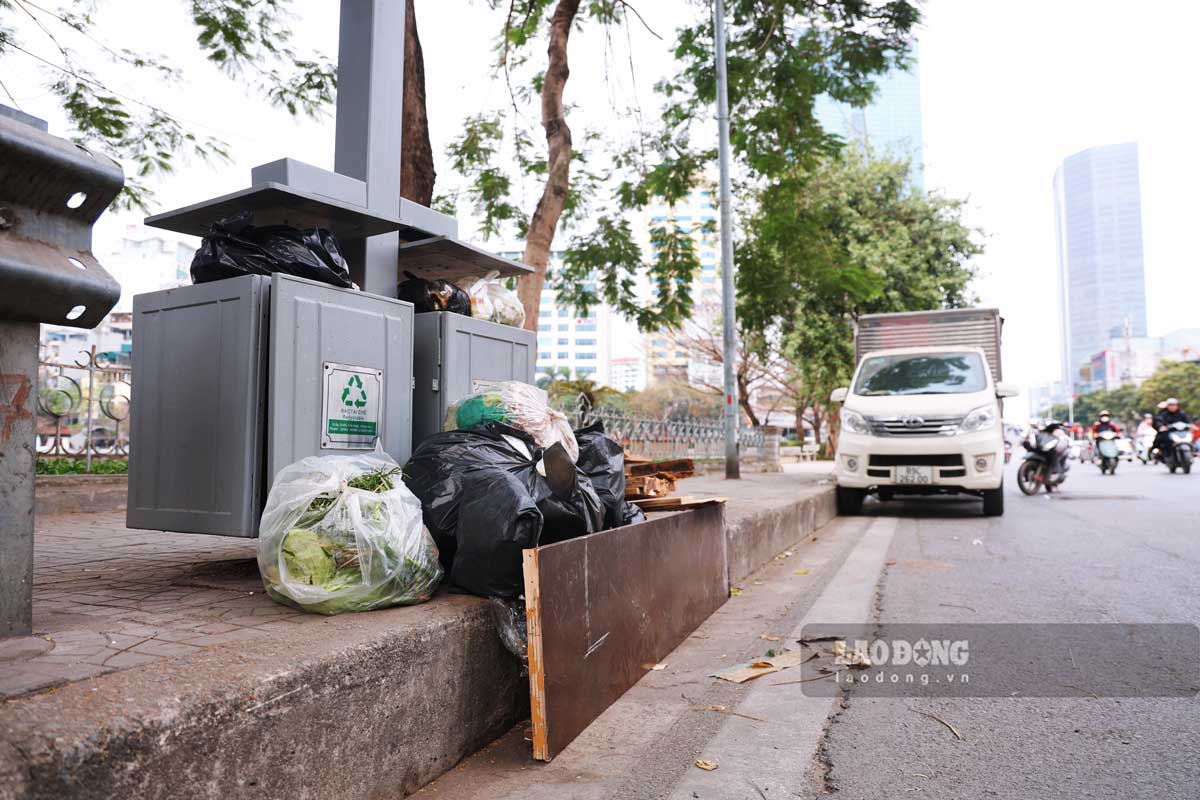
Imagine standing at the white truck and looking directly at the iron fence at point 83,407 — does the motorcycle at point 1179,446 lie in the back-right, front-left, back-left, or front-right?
back-right

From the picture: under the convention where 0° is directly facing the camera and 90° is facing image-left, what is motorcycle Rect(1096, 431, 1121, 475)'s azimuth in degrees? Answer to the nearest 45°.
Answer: approximately 0°

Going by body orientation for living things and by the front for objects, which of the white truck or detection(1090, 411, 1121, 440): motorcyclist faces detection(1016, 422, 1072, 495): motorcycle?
the motorcyclist

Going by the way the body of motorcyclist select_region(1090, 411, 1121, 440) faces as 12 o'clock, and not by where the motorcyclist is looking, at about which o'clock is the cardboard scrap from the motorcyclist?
The cardboard scrap is roughly at 12 o'clock from the motorcyclist.

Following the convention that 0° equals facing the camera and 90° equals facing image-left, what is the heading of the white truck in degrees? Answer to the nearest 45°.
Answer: approximately 0°

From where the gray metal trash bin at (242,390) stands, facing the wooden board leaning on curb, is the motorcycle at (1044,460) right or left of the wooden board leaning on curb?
left

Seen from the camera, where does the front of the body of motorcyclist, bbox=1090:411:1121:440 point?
toward the camera

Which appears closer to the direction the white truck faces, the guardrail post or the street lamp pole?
the guardrail post

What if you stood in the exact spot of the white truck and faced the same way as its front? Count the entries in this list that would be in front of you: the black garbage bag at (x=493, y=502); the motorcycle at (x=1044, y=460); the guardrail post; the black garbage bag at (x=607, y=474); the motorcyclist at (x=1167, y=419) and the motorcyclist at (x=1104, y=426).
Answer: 3

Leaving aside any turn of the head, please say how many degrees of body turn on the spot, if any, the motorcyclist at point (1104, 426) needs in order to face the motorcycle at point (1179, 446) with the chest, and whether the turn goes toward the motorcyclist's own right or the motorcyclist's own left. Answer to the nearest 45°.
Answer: approximately 90° to the motorcyclist's own left

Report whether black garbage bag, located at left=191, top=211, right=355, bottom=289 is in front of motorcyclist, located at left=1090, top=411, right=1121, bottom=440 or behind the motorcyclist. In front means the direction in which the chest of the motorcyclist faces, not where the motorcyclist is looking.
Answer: in front
